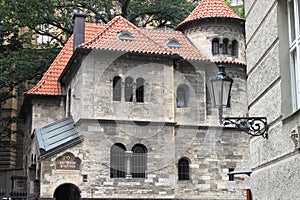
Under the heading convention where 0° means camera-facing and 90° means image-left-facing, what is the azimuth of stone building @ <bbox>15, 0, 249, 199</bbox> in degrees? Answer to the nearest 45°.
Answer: approximately 0°

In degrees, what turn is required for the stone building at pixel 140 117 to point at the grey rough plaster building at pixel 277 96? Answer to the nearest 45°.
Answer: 0° — it already faces it
